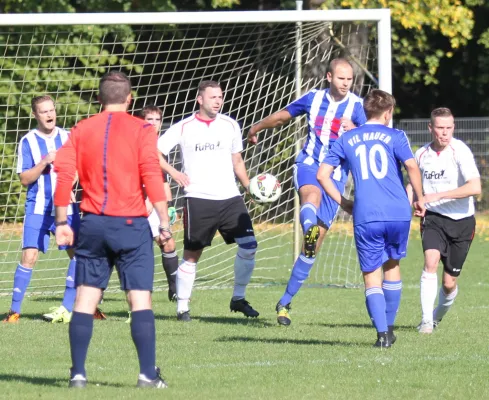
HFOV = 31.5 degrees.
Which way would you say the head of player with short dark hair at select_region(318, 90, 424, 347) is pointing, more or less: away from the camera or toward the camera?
away from the camera

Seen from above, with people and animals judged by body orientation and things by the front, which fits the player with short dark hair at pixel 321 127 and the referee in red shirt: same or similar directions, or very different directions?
very different directions

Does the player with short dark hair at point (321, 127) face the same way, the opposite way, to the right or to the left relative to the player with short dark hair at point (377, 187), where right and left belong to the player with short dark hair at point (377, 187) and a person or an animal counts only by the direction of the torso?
the opposite way

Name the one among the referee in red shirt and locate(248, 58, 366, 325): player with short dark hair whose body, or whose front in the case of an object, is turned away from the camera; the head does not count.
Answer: the referee in red shirt

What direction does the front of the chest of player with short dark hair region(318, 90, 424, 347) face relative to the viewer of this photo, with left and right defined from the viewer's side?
facing away from the viewer

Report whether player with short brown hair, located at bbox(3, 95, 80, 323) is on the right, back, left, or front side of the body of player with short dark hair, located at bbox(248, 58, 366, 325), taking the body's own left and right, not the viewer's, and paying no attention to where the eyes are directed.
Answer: right

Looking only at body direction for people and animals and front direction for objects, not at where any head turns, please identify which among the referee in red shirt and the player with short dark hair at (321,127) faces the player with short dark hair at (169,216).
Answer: the referee in red shirt

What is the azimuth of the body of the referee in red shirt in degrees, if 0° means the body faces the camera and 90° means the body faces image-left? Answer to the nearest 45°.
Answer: approximately 180°
